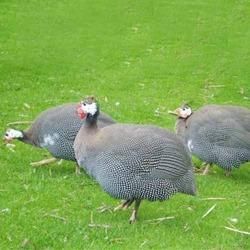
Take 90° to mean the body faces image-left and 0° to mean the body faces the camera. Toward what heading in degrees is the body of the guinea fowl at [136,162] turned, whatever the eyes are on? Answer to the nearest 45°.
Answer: approximately 90°

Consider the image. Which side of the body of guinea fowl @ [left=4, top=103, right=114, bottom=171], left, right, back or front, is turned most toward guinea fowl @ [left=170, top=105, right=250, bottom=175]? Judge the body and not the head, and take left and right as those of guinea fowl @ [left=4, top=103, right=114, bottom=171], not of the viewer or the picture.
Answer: back

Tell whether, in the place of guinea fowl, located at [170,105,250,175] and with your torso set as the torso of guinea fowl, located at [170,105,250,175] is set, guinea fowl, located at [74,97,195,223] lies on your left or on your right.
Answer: on your left

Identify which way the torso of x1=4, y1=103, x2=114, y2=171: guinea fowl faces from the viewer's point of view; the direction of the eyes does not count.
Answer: to the viewer's left

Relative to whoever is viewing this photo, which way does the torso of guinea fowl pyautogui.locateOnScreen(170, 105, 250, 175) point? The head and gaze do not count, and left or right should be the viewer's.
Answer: facing to the left of the viewer

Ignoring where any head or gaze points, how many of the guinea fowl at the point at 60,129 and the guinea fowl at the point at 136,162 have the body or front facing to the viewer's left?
2
